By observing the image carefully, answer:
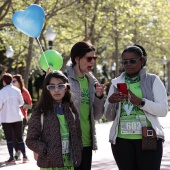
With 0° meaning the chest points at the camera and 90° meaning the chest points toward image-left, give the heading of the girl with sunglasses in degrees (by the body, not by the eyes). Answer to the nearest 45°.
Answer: approximately 315°

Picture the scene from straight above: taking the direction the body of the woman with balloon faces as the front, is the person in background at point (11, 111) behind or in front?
behind

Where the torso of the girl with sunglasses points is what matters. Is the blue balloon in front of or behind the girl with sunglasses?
behind

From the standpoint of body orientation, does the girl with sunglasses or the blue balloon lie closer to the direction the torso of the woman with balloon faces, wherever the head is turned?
the girl with sunglasses

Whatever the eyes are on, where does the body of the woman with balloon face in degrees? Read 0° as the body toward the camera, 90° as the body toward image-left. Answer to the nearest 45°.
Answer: approximately 315°

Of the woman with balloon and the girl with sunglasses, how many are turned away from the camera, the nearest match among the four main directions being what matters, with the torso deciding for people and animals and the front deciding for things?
0

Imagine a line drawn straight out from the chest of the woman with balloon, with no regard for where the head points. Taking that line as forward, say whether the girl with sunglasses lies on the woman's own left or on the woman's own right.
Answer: on the woman's own right

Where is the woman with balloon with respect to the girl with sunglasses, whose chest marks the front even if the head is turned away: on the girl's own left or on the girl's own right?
on the girl's own left
